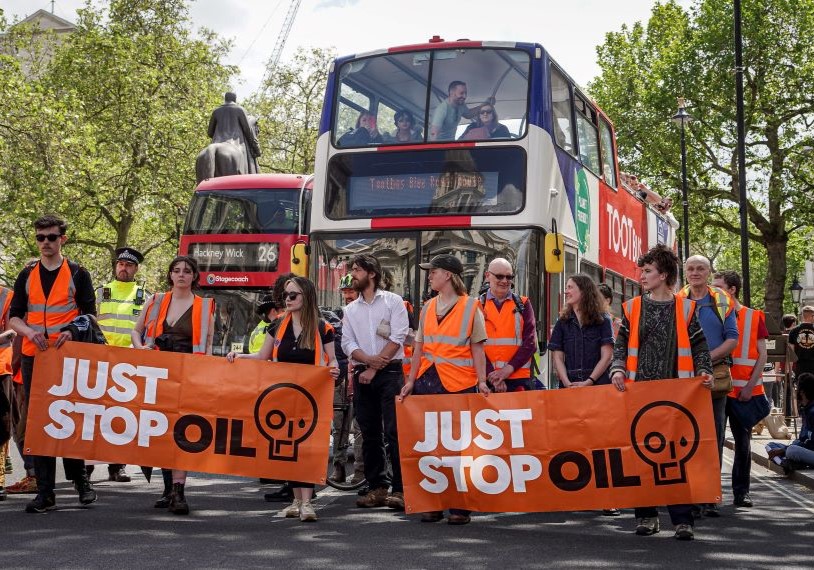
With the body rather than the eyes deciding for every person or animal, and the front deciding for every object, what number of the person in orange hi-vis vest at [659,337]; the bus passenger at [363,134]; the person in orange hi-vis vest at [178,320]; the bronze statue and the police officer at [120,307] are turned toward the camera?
4

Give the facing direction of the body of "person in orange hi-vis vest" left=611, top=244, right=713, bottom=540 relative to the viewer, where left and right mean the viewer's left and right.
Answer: facing the viewer

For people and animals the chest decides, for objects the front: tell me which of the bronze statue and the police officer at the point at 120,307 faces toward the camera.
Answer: the police officer

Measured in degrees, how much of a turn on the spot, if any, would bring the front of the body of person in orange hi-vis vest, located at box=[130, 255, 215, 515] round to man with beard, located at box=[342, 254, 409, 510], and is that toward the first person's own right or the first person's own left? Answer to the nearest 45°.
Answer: approximately 90° to the first person's own left

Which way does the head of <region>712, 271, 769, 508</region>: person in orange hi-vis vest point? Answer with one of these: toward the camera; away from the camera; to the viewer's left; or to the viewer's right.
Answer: to the viewer's left

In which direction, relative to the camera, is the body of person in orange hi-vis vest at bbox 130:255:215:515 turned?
toward the camera
